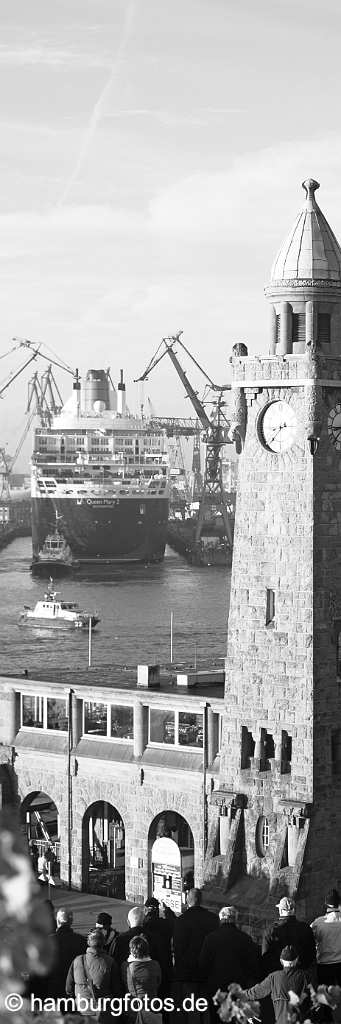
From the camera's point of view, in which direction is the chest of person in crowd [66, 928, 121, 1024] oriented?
away from the camera

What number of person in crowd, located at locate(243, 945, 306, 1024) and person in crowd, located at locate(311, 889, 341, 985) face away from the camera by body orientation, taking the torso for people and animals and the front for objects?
2

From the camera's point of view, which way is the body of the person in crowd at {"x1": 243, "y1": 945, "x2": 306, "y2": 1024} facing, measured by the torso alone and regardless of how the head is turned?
away from the camera

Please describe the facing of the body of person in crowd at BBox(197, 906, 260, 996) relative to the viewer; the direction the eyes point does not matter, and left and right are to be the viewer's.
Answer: facing away from the viewer

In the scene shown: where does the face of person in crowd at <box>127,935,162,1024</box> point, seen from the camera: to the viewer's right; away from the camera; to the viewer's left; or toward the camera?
away from the camera

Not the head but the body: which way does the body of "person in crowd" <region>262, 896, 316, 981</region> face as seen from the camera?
away from the camera

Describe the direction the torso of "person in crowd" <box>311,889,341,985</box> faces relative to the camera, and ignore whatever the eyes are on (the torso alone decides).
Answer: away from the camera

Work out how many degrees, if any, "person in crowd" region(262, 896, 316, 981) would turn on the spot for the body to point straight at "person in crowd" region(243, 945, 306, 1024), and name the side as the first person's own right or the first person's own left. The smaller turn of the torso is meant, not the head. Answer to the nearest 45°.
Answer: approximately 180°

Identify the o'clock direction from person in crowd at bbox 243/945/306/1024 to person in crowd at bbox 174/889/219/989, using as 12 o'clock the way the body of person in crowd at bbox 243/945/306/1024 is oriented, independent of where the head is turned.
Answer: person in crowd at bbox 174/889/219/989 is roughly at 11 o'clock from person in crowd at bbox 243/945/306/1024.

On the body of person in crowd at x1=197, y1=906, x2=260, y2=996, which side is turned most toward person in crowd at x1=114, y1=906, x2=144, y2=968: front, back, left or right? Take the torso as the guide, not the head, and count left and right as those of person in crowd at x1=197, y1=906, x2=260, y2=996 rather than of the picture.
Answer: left
